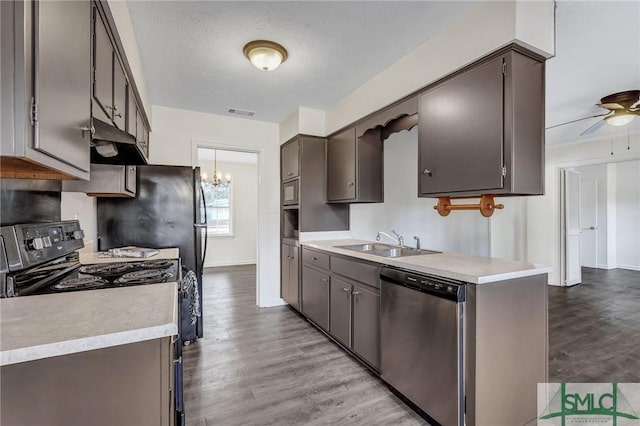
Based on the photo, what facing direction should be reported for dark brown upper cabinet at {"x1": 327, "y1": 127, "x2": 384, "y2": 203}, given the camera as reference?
facing the viewer and to the left of the viewer

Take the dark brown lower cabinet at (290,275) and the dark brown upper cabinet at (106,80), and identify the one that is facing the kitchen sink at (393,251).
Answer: the dark brown upper cabinet

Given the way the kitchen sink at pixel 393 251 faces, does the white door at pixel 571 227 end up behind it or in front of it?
behind

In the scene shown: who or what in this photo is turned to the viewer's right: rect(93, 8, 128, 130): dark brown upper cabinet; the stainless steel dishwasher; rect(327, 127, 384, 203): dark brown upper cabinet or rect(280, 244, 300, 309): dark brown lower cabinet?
rect(93, 8, 128, 130): dark brown upper cabinet

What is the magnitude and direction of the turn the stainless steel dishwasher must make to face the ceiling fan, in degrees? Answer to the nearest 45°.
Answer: approximately 180°

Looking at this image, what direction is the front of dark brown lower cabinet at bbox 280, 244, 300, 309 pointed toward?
to the viewer's left

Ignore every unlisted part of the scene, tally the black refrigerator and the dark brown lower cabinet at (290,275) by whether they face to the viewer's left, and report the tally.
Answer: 1

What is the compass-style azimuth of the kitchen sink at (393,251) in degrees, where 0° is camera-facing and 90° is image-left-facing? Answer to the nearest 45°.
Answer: approximately 45°

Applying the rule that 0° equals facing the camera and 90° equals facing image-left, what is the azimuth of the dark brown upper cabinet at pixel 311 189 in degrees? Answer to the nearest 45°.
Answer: approximately 45°

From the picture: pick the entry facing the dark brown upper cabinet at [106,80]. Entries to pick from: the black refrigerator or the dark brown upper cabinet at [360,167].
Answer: the dark brown upper cabinet at [360,167]

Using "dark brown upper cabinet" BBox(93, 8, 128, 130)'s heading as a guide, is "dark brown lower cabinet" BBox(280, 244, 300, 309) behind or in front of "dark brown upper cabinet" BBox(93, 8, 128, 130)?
in front

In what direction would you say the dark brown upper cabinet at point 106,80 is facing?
to the viewer's right

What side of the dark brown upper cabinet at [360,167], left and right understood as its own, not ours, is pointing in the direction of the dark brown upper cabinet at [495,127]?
left

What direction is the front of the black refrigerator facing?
to the viewer's right

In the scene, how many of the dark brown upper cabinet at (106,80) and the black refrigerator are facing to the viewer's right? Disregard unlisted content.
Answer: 2

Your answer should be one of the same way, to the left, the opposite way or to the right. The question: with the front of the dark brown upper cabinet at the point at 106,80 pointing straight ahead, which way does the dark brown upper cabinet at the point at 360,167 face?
the opposite way
